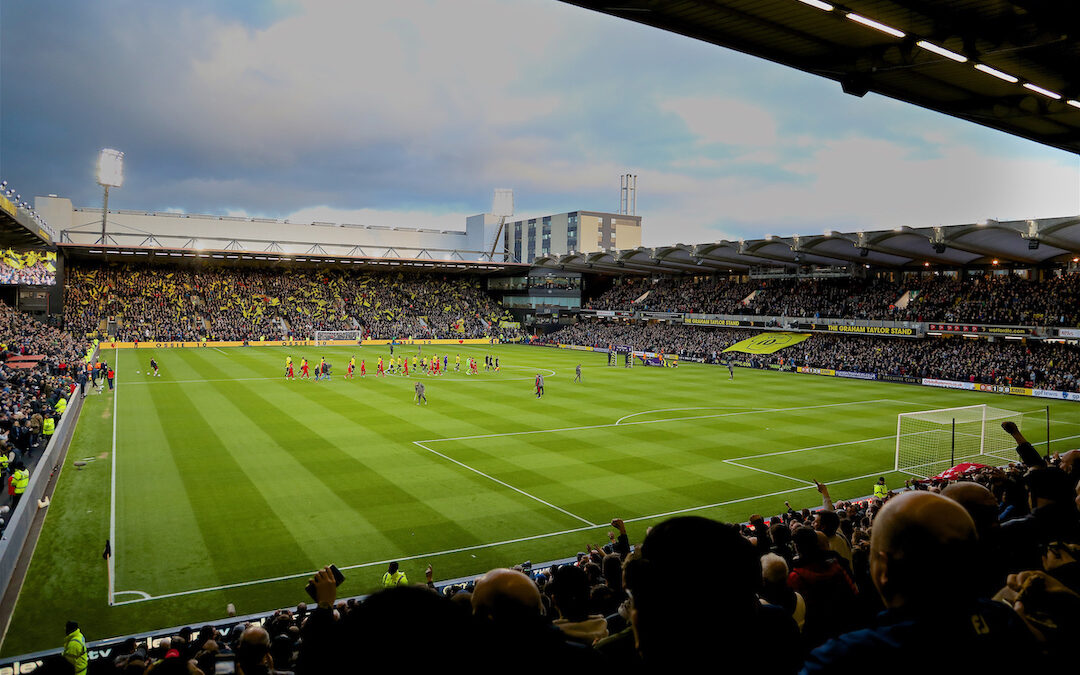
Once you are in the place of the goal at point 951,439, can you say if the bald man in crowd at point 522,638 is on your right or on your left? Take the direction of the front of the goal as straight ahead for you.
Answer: on your left

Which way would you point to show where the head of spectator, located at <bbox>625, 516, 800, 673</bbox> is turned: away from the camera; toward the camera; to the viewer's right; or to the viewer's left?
away from the camera

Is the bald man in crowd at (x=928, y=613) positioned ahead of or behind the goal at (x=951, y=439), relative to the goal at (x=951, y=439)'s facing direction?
behind

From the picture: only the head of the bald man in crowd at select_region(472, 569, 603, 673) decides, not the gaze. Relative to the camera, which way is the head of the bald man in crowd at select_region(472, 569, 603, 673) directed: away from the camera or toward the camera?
away from the camera

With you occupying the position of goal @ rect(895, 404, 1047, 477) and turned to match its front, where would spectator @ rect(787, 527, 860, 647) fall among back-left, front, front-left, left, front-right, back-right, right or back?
back-left

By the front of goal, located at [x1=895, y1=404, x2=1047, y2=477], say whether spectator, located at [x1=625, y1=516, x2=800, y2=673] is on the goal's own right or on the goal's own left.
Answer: on the goal's own left

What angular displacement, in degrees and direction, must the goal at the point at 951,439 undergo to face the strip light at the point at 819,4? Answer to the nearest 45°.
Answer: approximately 135° to its left

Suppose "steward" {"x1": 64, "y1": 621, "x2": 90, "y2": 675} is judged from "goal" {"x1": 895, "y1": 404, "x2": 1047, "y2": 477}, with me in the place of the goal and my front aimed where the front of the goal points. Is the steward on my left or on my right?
on my left

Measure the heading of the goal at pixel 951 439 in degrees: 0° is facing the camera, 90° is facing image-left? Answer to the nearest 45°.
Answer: approximately 135°

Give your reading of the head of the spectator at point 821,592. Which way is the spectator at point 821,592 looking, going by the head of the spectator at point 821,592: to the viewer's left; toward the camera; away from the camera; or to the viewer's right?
away from the camera
